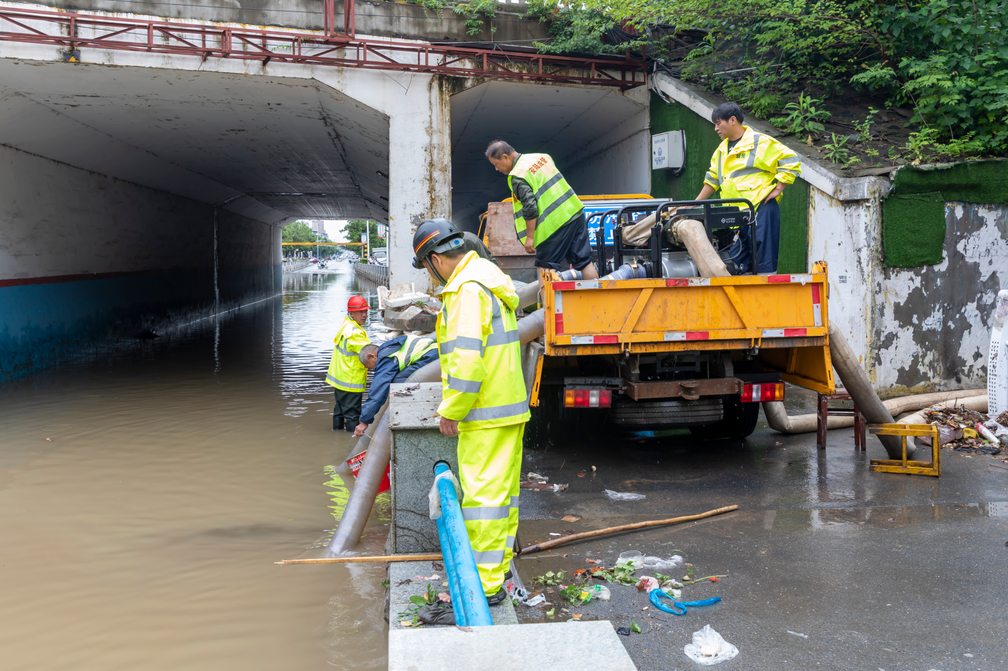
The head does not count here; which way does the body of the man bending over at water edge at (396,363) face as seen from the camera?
to the viewer's left

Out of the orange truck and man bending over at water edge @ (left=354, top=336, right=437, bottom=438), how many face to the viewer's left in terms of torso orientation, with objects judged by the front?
1

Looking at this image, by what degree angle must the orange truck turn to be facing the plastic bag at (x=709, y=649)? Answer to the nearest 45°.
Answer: approximately 180°

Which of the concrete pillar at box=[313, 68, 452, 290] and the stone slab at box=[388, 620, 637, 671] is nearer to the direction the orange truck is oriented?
the concrete pillar

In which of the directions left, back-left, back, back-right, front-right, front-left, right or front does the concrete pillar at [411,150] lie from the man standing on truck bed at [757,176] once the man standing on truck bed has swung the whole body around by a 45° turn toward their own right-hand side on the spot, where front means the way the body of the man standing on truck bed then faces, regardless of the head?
front-right

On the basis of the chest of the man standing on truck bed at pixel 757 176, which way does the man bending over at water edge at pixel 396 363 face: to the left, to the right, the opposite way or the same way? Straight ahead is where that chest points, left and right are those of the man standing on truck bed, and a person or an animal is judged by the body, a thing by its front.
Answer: the same way

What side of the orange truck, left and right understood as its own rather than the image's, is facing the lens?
back

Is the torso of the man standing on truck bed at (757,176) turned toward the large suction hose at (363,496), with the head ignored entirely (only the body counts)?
yes

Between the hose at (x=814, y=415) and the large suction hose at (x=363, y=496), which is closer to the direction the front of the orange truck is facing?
the hose

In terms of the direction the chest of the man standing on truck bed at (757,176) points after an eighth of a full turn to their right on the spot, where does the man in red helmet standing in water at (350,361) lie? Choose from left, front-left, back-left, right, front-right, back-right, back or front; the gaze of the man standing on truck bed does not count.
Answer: front

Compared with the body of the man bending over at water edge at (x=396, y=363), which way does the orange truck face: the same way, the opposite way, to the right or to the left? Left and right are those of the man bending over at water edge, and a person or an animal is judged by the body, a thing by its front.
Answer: to the right

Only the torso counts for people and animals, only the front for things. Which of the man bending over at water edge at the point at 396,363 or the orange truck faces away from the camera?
the orange truck

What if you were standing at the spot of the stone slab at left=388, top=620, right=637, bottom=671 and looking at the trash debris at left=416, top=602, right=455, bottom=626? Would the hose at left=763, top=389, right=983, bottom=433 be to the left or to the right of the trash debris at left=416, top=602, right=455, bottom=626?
right
